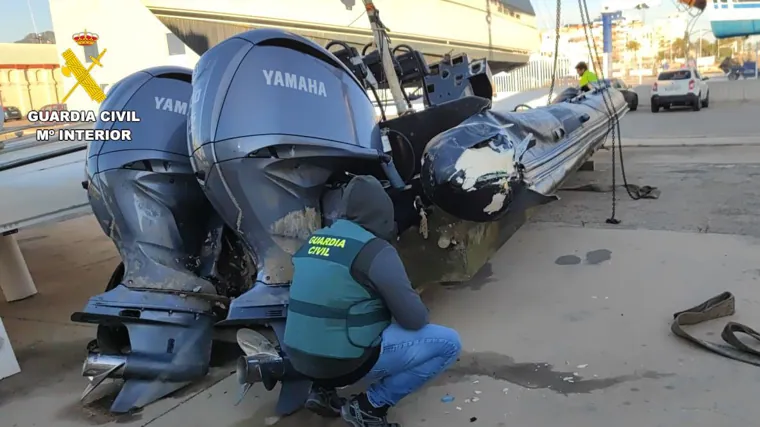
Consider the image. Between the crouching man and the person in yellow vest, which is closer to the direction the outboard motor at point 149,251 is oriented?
the person in yellow vest

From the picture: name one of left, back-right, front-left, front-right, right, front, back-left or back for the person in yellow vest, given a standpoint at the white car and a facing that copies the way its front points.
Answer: back-right

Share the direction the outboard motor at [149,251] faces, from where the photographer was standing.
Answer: facing away from the viewer and to the right of the viewer
